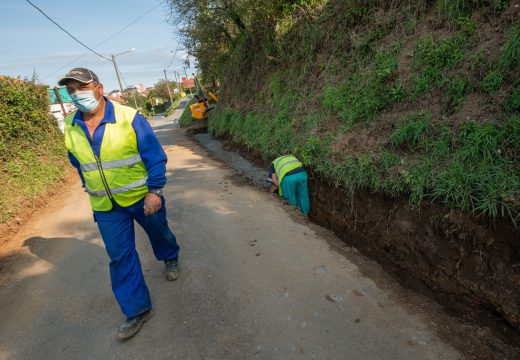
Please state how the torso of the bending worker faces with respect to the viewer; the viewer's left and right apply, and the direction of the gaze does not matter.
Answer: facing away from the viewer and to the left of the viewer

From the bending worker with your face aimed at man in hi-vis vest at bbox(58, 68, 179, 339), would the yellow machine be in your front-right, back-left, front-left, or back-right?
back-right

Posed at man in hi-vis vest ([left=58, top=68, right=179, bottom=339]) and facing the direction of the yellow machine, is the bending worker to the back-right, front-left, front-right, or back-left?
front-right

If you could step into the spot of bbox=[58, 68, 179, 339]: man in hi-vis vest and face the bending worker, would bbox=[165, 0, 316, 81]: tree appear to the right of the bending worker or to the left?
left

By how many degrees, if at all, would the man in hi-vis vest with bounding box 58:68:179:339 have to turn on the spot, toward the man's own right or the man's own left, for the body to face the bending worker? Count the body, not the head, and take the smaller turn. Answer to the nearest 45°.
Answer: approximately 180°

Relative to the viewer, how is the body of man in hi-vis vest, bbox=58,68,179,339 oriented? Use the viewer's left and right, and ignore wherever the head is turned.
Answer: facing the viewer and to the left of the viewer

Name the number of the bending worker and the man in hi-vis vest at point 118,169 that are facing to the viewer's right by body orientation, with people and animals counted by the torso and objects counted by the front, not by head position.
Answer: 0

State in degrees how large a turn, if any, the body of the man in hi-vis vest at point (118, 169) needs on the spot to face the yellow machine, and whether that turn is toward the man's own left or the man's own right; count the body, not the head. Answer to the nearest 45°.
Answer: approximately 135° to the man's own right
